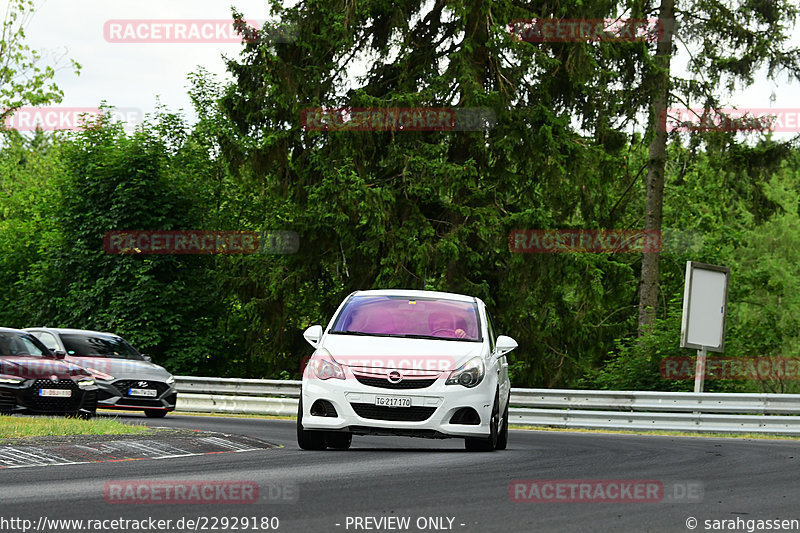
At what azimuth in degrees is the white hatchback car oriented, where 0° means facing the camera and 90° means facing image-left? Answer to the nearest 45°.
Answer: approximately 0°

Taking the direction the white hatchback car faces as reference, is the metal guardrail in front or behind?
behind

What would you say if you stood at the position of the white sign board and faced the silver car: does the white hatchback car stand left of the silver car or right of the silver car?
left

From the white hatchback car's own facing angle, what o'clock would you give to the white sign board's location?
The white sign board is roughly at 7 o'clock from the white hatchback car.

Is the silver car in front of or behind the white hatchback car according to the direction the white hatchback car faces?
behind

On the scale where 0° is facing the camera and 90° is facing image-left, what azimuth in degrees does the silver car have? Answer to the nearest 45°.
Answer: approximately 315°
